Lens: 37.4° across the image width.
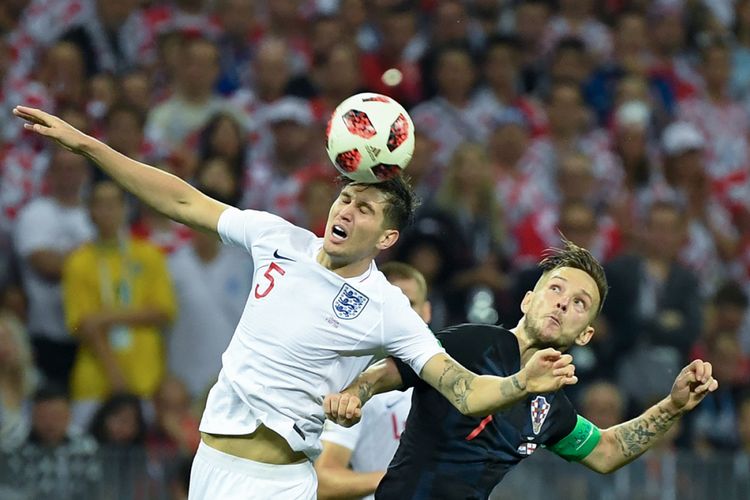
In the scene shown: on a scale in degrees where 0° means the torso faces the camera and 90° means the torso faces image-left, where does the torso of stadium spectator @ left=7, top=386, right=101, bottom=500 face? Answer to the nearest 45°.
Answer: approximately 0°

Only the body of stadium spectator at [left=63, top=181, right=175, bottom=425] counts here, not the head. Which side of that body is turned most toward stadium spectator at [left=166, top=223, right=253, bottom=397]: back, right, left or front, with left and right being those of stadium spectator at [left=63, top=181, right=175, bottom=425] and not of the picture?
left
